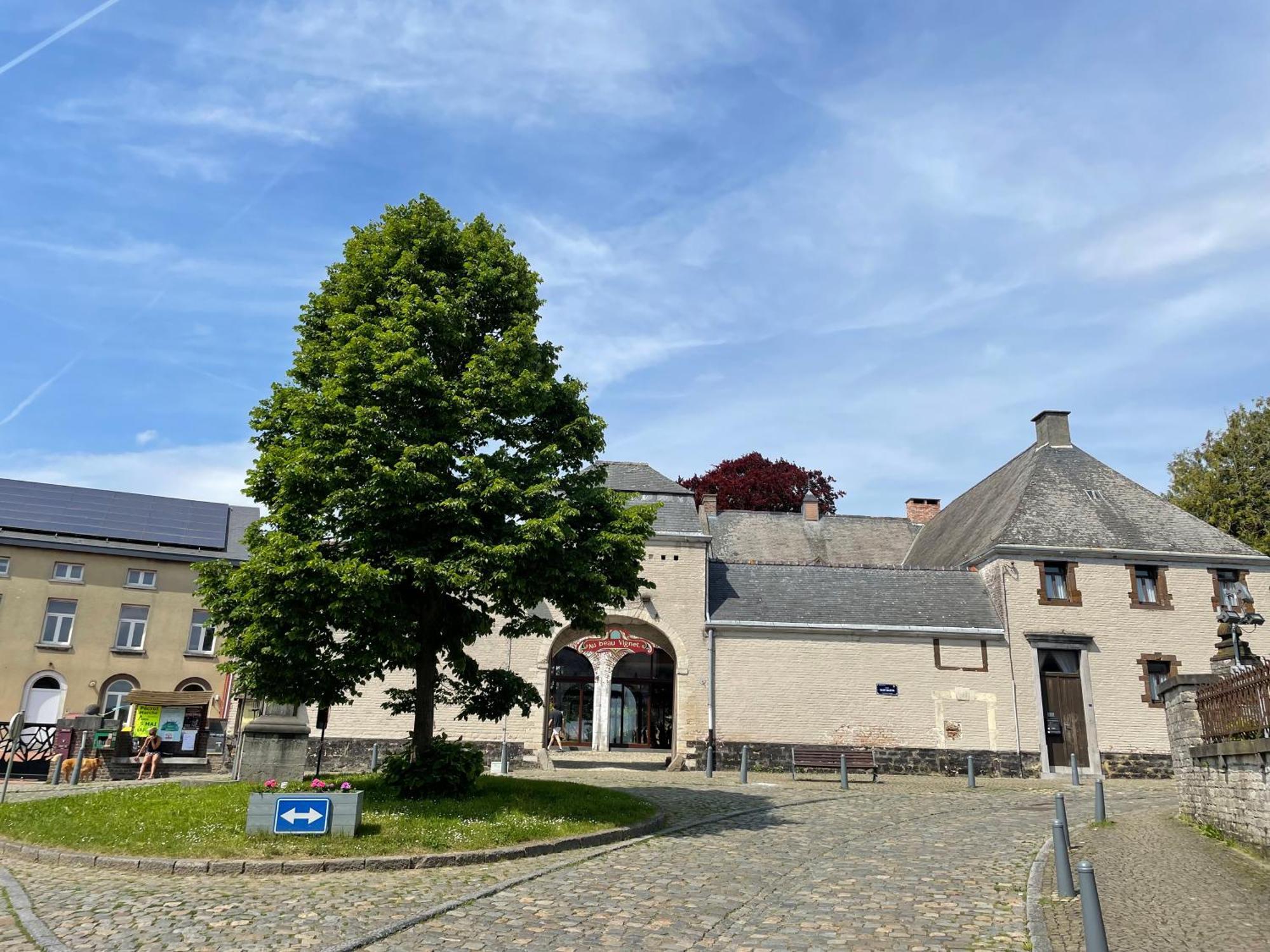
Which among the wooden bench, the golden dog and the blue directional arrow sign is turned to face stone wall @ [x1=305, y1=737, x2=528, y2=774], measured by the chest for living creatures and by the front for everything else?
the golden dog

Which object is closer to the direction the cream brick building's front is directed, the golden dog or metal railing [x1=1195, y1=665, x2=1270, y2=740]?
the metal railing

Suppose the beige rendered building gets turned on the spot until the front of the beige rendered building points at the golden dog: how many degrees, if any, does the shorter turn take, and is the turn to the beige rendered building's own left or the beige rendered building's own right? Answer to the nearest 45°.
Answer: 0° — it already faces it

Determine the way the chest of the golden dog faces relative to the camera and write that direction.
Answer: to the viewer's right

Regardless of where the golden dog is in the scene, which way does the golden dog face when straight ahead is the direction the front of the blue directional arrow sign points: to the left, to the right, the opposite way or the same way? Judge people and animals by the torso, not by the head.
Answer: to the left

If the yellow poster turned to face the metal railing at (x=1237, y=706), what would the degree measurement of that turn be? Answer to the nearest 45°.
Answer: approximately 45° to its left

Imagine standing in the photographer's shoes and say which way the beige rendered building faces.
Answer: facing the viewer

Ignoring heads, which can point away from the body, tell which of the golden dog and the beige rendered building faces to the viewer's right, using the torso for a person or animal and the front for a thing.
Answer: the golden dog

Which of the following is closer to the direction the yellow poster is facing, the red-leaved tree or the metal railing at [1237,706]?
the metal railing

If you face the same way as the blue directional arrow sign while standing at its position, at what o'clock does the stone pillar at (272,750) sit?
The stone pillar is roughly at 6 o'clock from the blue directional arrow sign.

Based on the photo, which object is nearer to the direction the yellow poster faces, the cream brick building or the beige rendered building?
the cream brick building

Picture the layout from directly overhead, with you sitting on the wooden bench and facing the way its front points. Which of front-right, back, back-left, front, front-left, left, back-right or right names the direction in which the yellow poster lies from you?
right

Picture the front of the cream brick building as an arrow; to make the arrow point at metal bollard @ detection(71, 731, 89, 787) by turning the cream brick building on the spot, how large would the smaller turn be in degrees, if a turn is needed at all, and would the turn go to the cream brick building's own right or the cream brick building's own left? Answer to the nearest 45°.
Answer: approximately 45° to the cream brick building's own right

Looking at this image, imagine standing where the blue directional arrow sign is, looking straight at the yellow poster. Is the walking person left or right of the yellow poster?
right

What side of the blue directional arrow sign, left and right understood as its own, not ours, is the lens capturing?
front

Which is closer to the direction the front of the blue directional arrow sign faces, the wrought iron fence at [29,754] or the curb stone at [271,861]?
the curb stone
